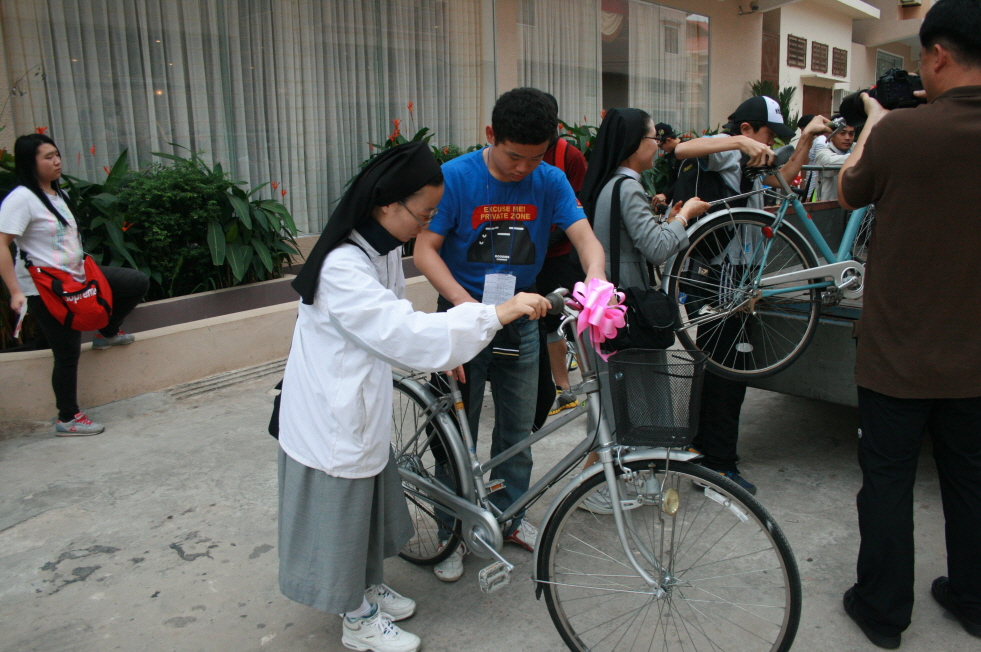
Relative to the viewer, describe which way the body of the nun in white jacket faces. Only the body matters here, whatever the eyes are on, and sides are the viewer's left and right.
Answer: facing to the right of the viewer

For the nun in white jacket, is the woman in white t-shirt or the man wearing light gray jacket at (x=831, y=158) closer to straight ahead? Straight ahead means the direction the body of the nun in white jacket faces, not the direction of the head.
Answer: the man wearing light gray jacket

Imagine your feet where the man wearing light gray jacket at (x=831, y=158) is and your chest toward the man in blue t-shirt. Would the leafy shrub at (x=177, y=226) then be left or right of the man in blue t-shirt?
right

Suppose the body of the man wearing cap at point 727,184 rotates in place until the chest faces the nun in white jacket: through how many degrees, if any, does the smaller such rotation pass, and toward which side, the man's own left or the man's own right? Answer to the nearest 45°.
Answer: approximately 135° to the man's own right

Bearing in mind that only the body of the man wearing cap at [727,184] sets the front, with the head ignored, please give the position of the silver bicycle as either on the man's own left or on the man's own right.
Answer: on the man's own right

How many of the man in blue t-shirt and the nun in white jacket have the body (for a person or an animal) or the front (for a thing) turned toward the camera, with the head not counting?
1

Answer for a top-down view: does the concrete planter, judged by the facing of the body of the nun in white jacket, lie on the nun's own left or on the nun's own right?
on the nun's own left

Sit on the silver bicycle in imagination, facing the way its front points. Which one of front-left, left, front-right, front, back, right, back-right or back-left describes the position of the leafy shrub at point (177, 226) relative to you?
back

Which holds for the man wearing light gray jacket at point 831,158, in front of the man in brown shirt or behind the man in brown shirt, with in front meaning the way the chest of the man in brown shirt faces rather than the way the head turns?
in front

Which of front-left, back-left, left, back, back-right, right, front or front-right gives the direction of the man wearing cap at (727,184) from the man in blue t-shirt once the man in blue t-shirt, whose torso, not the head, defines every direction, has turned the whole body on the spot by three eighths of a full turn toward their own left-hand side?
front

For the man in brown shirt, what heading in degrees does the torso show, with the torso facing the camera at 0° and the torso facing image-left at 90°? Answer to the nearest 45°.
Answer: approximately 135°

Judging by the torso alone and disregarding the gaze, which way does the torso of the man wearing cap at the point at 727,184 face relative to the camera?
to the viewer's right
